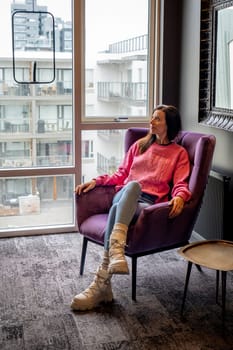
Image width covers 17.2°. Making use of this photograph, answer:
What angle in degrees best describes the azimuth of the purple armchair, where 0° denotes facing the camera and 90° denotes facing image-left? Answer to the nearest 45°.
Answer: approximately 45°

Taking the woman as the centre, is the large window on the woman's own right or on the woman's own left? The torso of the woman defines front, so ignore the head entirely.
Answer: on the woman's own right

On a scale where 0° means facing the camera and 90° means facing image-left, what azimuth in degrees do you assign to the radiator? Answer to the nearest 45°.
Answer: approximately 45°
